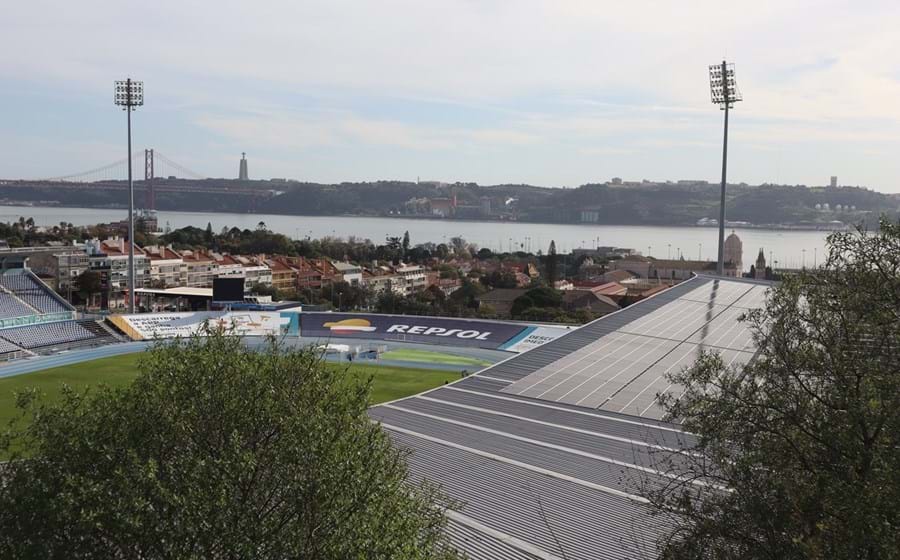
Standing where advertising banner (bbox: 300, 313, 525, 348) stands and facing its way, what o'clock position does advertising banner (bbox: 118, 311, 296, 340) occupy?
advertising banner (bbox: 118, 311, 296, 340) is roughly at 3 o'clock from advertising banner (bbox: 300, 313, 525, 348).

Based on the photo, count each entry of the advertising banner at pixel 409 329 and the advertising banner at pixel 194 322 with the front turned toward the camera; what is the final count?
2

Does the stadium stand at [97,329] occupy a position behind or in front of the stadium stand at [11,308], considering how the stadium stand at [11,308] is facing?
in front

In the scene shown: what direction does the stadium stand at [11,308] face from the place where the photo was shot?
facing the viewer and to the right of the viewer

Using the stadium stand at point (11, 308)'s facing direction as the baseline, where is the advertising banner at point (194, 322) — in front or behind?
in front

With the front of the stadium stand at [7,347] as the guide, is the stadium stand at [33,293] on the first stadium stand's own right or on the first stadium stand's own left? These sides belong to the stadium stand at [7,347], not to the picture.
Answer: on the first stadium stand's own left

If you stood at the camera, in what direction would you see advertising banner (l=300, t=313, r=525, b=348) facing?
facing the viewer

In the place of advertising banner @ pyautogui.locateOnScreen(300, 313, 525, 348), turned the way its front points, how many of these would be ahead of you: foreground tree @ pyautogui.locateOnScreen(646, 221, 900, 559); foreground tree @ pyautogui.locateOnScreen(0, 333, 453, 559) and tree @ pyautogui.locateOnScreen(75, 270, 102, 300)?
2

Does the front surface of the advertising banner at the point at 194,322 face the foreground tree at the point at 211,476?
yes

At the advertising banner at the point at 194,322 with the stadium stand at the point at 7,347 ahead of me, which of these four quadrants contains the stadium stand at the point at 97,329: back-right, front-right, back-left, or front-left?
front-right

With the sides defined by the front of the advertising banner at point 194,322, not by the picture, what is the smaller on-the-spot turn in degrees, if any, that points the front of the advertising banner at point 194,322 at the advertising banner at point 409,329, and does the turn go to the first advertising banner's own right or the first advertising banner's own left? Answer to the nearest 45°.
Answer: approximately 90° to the first advertising banner's own left

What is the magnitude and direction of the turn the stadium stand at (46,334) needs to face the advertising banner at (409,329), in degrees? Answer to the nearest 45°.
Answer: approximately 45° to its left

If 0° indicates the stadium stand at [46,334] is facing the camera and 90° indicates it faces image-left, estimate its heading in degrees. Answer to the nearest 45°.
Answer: approximately 315°

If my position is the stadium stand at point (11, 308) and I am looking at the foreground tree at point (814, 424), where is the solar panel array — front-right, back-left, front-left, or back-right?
front-left

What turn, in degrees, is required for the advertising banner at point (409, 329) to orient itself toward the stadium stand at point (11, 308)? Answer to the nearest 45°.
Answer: approximately 90° to its right
